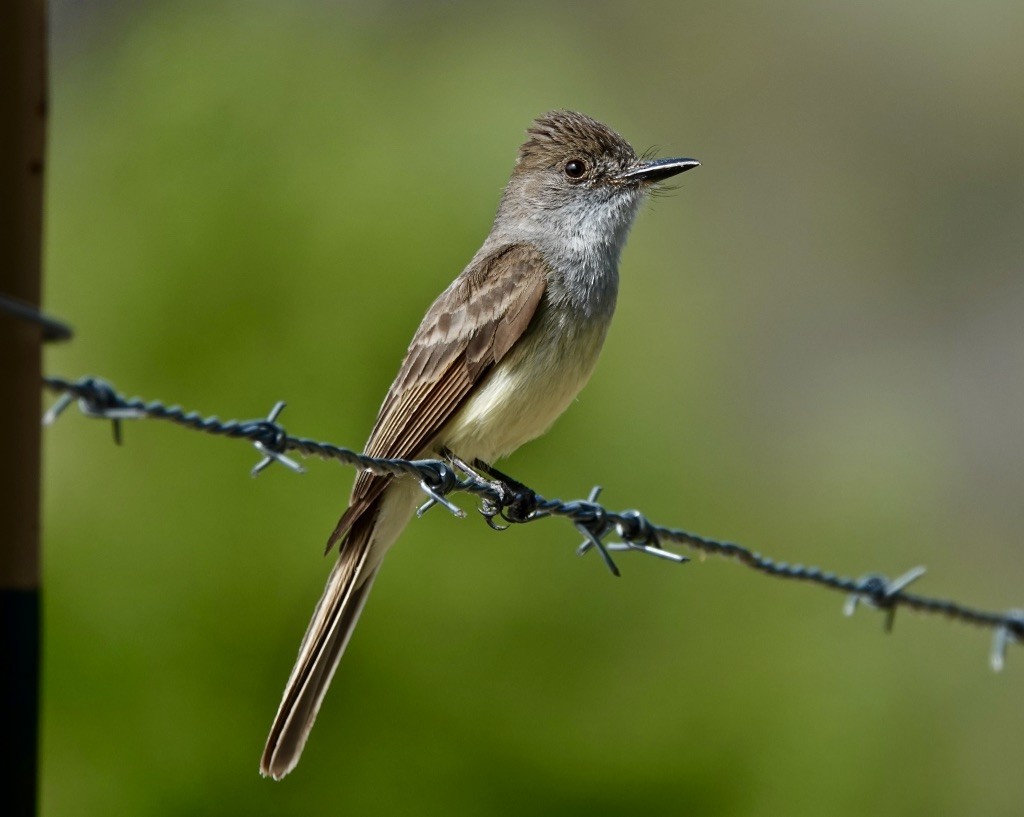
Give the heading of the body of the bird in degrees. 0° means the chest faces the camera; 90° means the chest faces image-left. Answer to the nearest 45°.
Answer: approximately 270°
